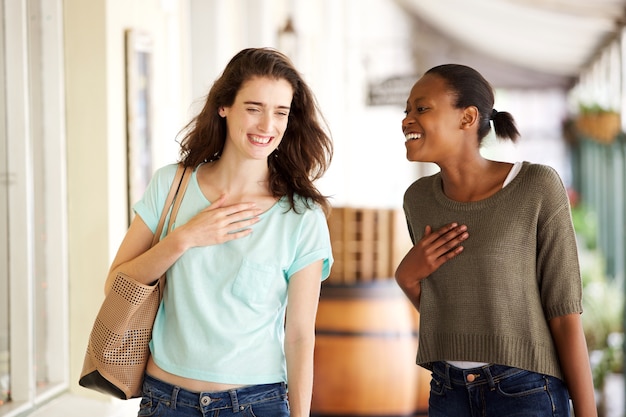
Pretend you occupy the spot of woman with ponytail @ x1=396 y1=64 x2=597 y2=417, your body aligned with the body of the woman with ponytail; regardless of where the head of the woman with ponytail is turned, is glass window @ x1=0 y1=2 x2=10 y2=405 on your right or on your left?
on your right

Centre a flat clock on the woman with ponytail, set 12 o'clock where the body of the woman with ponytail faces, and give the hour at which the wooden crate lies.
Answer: The wooden crate is roughly at 4 o'clock from the woman with ponytail.

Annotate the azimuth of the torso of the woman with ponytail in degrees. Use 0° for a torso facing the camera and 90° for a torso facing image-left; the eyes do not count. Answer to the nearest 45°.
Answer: approximately 45°

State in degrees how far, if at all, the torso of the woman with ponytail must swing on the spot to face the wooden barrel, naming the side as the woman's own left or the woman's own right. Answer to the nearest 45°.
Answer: approximately 135° to the woman's own right
